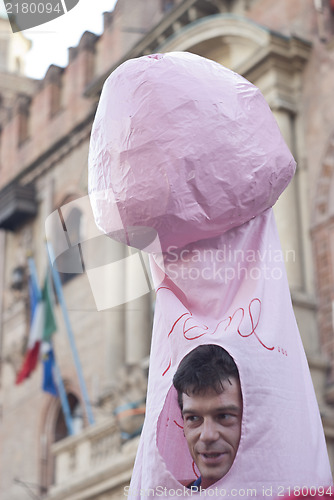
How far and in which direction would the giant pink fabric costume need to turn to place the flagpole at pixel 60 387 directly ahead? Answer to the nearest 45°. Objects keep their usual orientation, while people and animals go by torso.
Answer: approximately 180°

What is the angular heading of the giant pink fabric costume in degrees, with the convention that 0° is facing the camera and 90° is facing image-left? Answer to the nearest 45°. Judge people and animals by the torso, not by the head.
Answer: approximately 0°

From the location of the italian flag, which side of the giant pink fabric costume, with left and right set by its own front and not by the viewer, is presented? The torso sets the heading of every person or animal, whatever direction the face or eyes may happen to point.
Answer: back
